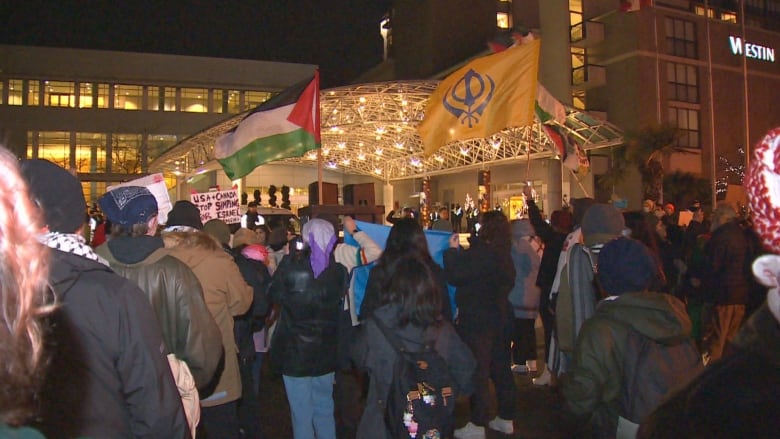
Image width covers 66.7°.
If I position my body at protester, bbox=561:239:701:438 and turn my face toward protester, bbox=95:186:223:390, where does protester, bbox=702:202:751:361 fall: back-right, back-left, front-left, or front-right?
back-right

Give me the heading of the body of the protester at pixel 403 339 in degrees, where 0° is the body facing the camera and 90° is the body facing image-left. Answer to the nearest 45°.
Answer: approximately 180°

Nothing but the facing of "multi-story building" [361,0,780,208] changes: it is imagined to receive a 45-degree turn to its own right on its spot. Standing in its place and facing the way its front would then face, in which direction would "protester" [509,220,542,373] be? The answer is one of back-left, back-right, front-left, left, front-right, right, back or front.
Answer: left

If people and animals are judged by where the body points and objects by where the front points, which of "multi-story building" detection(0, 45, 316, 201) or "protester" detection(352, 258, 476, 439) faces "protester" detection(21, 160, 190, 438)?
the multi-story building

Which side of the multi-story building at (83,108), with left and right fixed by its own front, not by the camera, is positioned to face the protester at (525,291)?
front

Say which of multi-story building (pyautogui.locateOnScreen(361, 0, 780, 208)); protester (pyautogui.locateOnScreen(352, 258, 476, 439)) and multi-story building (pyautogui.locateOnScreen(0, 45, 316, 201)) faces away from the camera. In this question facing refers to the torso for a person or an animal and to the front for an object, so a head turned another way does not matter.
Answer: the protester

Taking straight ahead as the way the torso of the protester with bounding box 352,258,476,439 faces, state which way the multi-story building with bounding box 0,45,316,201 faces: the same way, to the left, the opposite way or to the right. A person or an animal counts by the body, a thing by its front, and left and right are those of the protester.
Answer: the opposite way

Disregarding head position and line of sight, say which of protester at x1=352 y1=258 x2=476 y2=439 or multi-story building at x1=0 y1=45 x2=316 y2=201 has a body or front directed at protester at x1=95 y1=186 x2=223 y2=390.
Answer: the multi-story building

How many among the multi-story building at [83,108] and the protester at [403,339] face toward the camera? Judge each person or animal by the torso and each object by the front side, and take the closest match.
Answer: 1

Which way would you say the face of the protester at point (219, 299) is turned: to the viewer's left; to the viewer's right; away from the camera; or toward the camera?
away from the camera

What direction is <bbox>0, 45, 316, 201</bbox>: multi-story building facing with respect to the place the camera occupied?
facing the viewer

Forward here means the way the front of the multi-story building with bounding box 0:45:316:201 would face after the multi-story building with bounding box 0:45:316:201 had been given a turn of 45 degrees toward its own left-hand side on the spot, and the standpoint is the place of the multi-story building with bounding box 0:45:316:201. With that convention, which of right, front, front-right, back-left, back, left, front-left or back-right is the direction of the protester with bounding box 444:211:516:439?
front-right

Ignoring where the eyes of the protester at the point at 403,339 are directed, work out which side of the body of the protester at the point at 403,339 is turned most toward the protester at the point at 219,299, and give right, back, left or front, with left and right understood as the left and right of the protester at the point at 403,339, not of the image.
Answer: left

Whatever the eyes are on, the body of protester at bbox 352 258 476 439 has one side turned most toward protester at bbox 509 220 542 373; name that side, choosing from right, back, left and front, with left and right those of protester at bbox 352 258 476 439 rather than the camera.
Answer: front
